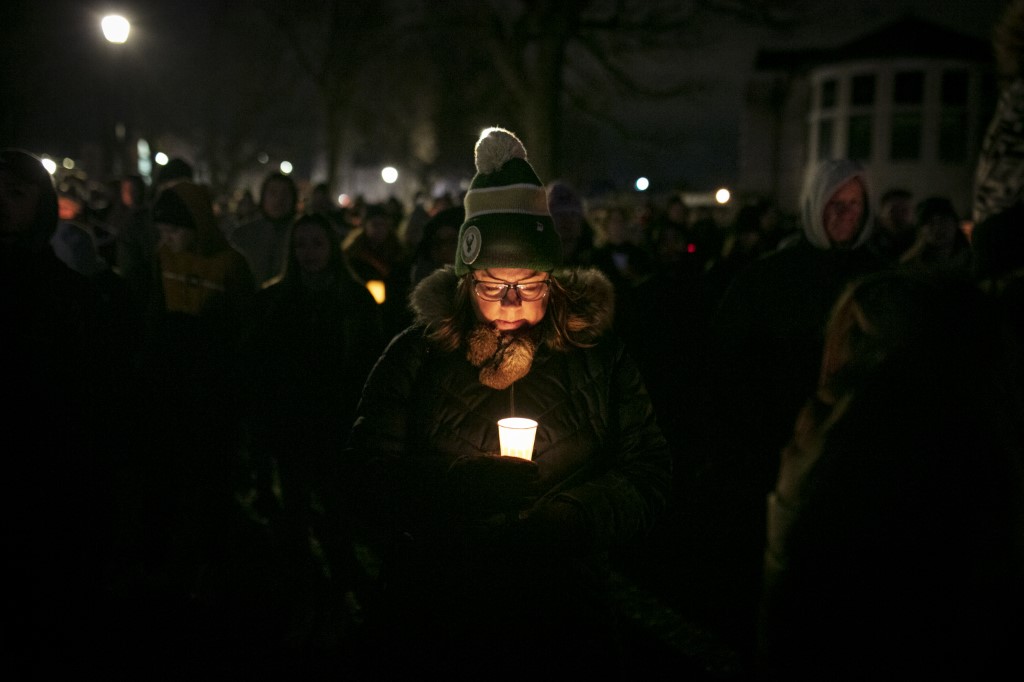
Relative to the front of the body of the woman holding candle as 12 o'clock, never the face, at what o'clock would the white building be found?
The white building is roughly at 7 o'clock from the woman holding candle.

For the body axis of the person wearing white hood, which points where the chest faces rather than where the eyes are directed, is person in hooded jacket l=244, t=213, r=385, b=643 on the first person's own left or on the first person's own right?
on the first person's own right

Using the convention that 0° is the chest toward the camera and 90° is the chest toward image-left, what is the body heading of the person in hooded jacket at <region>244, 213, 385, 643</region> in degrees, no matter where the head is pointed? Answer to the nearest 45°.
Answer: approximately 0°

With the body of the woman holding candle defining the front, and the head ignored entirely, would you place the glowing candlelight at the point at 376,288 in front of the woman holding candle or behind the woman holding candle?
behind

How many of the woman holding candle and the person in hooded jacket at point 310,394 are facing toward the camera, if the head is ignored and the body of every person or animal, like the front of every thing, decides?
2
